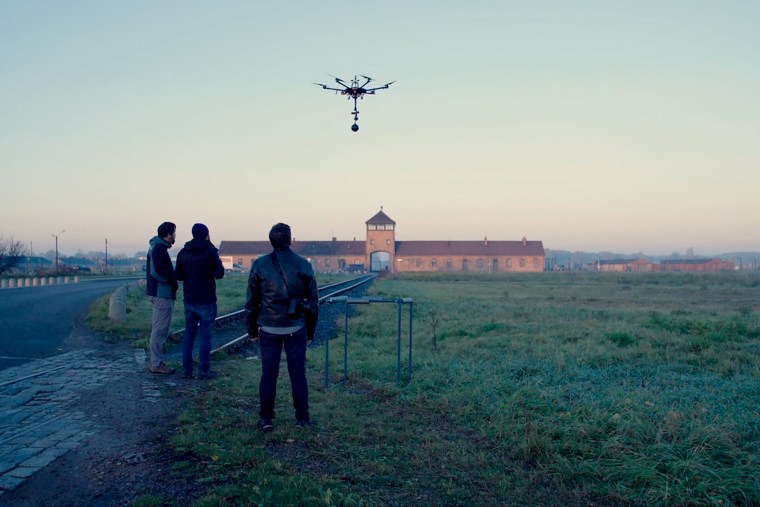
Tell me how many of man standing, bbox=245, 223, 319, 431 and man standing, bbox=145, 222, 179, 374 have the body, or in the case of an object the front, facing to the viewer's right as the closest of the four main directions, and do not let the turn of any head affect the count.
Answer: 1

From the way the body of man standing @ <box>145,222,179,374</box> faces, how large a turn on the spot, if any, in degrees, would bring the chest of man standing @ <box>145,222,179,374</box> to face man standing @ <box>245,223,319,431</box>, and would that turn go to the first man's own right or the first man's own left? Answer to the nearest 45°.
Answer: approximately 90° to the first man's own right

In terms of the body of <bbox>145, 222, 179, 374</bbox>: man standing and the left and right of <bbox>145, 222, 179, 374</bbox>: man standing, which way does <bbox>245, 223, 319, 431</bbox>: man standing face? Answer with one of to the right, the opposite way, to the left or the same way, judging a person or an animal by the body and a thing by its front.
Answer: to the left

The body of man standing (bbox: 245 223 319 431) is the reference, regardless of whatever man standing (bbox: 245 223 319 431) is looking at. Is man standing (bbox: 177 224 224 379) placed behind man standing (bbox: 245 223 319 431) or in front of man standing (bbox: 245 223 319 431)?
in front

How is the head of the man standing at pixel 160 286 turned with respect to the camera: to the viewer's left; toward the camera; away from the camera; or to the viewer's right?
to the viewer's right

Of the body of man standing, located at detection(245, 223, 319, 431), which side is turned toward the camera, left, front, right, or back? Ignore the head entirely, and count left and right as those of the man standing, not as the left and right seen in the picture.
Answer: back

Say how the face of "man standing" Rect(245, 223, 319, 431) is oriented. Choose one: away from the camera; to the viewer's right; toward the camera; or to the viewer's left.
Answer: away from the camera

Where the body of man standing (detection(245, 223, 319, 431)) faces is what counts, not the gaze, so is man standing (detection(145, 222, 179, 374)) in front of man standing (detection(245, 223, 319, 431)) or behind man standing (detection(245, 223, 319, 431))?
in front

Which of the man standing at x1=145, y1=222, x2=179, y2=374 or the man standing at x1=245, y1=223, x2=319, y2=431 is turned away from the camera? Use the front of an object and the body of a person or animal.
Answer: the man standing at x1=245, y1=223, x2=319, y2=431

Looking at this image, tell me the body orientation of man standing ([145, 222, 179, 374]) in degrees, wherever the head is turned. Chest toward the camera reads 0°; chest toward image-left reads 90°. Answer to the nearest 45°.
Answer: approximately 270°

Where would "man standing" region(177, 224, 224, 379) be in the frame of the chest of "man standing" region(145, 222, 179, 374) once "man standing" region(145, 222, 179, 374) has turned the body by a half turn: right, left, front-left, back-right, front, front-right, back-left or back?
back-left
